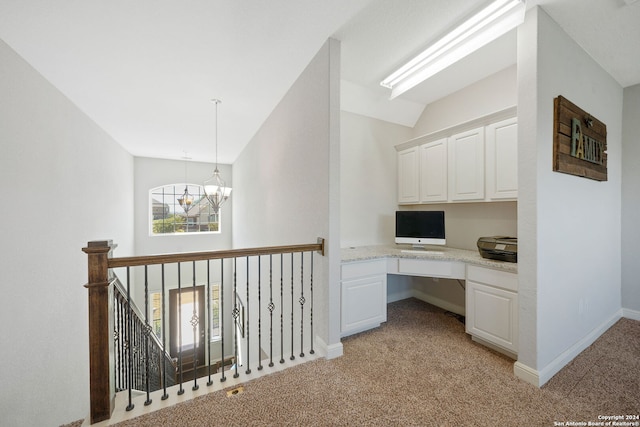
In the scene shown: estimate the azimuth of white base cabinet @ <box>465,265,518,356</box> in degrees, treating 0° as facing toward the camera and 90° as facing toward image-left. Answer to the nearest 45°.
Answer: approximately 45°

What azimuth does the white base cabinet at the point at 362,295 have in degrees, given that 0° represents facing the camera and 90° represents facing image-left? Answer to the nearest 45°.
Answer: approximately 315°
